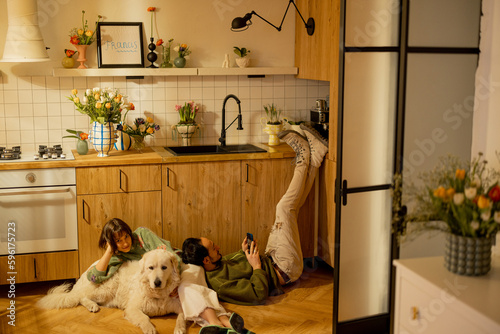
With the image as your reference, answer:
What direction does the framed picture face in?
toward the camera

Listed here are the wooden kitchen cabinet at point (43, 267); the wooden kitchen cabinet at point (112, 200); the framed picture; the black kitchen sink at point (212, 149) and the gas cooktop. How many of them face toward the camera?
5

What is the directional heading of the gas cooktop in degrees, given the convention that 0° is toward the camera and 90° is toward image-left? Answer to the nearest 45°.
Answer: approximately 0°

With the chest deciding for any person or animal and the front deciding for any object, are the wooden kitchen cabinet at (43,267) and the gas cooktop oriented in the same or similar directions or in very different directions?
same or similar directions

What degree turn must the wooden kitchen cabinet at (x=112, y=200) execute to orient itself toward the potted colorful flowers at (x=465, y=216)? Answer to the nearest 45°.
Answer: approximately 45° to its left

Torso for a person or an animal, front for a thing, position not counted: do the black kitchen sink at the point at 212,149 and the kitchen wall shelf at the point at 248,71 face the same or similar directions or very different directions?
same or similar directions

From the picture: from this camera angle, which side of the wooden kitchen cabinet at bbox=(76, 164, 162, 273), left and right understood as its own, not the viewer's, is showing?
front

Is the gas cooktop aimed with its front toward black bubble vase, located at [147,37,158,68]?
no

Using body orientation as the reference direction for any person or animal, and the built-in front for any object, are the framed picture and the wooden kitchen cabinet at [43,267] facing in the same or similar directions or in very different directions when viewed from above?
same or similar directions

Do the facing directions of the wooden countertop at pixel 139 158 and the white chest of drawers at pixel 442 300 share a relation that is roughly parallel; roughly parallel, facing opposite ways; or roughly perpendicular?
roughly perpendicular

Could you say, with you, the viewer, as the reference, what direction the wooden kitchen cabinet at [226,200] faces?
facing the viewer

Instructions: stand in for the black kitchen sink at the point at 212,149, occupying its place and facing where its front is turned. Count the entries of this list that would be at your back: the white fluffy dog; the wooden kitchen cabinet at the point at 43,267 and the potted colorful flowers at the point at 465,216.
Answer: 0

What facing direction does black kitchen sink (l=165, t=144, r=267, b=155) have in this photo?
toward the camera

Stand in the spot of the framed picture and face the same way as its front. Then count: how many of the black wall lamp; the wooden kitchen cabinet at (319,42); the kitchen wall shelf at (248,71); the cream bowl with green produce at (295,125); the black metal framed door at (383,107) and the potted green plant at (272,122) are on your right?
0

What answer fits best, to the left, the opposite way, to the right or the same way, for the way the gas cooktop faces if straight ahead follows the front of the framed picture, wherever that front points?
the same way

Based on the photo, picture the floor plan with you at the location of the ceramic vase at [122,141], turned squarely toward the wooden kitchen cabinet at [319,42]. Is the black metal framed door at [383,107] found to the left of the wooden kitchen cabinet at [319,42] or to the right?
right
